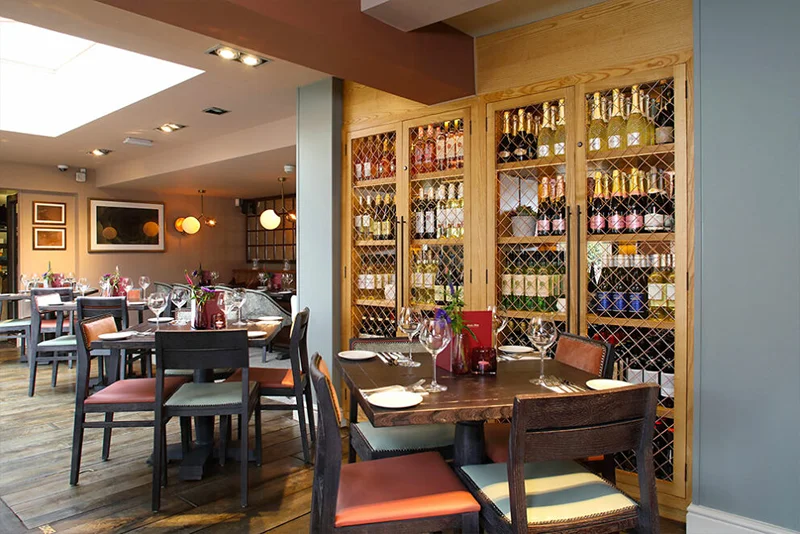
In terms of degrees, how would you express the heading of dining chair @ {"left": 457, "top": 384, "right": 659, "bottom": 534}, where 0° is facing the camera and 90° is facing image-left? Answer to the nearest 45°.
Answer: approximately 135°

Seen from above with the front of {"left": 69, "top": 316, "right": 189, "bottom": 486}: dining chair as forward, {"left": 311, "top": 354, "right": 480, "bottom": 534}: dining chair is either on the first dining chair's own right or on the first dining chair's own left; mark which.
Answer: on the first dining chair's own right

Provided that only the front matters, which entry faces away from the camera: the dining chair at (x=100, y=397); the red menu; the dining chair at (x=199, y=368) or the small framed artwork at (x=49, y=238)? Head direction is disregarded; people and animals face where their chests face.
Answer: the dining chair at (x=199, y=368)

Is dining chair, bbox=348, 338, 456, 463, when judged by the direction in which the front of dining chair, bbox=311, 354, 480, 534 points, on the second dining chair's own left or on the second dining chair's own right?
on the second dining chair's own left

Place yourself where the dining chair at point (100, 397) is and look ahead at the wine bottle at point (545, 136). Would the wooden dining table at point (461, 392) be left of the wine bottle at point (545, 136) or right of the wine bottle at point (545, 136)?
right

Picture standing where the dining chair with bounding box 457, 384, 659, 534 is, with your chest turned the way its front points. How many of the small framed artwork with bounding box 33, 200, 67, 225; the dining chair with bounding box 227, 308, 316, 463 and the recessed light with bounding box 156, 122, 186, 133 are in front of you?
3

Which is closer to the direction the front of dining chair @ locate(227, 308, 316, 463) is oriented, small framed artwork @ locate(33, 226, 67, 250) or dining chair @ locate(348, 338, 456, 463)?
the small framed artwork

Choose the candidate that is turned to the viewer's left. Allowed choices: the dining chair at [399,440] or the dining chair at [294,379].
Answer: the dining chair at [294,379]

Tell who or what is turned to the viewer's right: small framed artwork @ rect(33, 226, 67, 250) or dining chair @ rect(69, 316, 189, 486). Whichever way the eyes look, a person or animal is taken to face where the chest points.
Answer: the dining chair

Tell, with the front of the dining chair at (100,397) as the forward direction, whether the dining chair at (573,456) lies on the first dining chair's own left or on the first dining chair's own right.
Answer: on the first dining chair's own right

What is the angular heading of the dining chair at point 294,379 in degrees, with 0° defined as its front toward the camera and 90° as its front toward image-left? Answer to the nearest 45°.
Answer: approximately 90°
